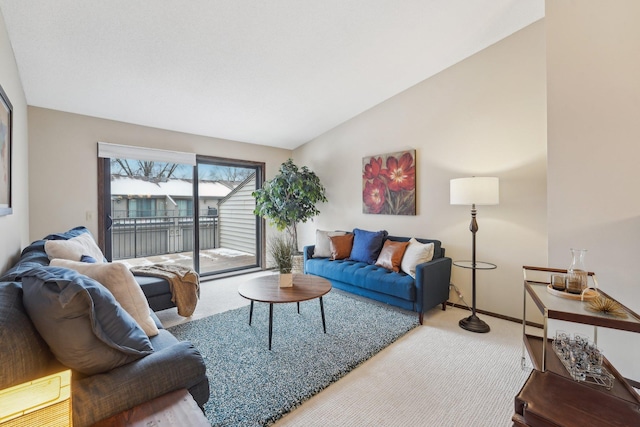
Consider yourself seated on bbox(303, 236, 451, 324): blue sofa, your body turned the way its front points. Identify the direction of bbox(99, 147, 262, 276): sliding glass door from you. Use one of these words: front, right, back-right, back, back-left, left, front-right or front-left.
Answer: front-right

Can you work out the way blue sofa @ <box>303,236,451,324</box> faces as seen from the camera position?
facing the viewer and to the left of the viewer

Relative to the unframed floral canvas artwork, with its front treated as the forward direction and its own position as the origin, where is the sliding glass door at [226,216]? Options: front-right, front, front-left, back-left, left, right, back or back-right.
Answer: front-right

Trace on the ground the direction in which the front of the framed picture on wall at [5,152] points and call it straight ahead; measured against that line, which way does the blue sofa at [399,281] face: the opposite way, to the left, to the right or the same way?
the opposite way

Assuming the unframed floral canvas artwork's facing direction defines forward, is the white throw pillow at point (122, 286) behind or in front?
in front

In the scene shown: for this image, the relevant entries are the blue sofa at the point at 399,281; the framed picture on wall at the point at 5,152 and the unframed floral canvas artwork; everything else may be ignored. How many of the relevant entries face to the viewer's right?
1

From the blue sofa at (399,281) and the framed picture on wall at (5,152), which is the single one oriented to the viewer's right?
the framed picture on wall

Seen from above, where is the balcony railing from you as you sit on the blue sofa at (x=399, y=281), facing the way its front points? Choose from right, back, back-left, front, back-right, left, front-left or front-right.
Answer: front-right

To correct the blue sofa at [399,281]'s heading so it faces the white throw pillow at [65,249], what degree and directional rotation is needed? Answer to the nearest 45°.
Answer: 0° — it already faces it

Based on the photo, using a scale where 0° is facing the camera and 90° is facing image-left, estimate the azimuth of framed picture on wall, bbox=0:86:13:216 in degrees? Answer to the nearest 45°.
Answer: approximately 270°

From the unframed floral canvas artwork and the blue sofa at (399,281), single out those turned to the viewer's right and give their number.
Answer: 0

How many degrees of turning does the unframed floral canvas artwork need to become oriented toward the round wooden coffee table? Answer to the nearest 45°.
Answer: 0° — it already faces it
